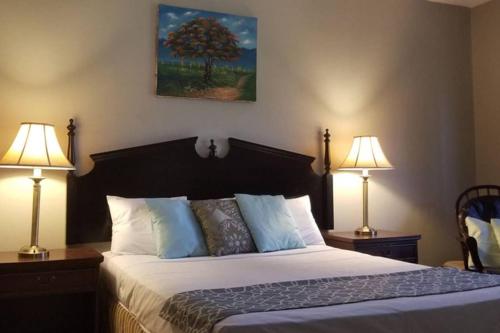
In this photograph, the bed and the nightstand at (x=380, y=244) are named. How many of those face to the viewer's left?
0

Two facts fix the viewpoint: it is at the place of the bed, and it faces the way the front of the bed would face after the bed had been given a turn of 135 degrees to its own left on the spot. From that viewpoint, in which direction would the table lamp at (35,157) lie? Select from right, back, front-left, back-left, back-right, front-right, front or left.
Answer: left

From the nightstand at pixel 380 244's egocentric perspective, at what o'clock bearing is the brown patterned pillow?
The brown patterned pillow is roughly at 3 o'clock from the nightstand.

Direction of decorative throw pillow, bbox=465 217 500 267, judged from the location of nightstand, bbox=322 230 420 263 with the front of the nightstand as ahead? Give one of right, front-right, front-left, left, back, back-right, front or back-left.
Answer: front-left

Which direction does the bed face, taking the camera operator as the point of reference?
facing the viewer and to the right of the viewer

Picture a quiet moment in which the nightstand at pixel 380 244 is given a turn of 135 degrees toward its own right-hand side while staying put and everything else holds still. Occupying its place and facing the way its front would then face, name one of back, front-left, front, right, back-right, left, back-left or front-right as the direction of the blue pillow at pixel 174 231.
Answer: front-left

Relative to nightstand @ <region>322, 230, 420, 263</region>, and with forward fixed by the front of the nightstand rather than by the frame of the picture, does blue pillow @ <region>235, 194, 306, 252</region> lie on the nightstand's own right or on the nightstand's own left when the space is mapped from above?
on the nightstand's own right

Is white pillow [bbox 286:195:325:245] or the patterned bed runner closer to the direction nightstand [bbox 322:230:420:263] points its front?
the patterned bed runner

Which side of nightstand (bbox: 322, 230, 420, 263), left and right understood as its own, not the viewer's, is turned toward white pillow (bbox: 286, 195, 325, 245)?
right
